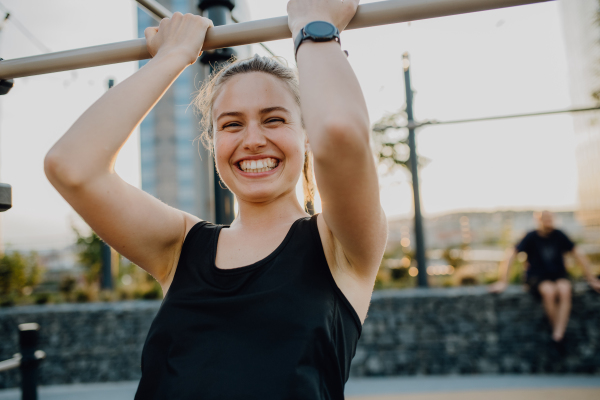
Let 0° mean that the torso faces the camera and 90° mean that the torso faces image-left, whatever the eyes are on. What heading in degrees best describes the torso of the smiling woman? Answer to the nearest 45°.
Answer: approximately 0°

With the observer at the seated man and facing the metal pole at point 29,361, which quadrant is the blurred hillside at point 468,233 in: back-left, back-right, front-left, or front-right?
back-right

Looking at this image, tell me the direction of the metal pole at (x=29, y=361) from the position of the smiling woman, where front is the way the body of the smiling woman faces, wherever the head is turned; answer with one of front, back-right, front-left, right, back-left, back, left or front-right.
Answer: back-right

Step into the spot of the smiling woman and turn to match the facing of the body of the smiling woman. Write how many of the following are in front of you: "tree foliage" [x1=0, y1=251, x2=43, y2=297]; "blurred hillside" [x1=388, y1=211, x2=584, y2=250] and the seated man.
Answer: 0

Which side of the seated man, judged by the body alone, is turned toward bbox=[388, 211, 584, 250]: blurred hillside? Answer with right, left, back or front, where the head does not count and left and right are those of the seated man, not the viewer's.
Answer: back

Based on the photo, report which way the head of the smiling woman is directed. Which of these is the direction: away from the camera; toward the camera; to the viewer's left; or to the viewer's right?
toward the camera

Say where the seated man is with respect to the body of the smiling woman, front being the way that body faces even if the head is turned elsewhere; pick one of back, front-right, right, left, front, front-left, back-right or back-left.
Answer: back-left

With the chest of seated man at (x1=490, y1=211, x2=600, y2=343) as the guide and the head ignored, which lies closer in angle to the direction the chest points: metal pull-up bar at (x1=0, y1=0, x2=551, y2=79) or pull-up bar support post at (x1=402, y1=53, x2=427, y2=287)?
the metal pull-up bar

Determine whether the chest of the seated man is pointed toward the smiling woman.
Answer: yes

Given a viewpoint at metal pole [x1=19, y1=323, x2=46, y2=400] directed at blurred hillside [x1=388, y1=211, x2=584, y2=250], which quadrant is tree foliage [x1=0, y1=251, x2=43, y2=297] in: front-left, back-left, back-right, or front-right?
front-left

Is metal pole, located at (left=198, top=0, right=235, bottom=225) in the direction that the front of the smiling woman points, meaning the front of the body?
no

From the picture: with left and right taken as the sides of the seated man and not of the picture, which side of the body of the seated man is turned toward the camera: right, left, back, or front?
front

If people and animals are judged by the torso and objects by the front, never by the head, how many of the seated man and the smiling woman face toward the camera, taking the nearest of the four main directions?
2

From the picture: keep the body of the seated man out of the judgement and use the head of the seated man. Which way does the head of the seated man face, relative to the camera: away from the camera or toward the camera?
toward the camera

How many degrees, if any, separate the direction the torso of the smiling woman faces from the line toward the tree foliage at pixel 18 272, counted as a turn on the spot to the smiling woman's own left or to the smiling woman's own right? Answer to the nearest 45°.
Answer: approximately 135° to the smiling woman's own right
